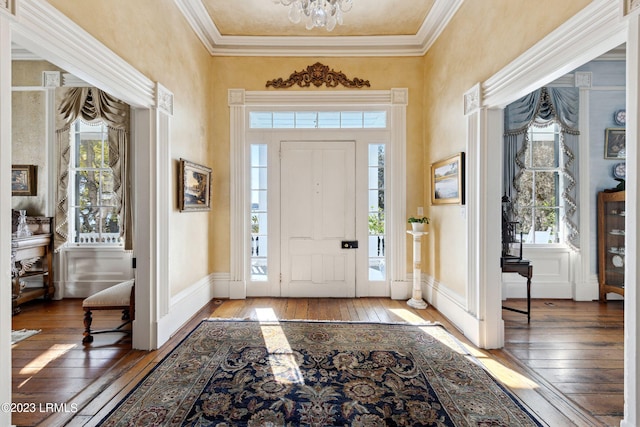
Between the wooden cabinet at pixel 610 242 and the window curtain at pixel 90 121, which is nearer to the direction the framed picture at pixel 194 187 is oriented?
the wooden cabinet

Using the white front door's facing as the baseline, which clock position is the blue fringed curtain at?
The blue fringed curtain is roughly at 9 o'clock from the white front door.

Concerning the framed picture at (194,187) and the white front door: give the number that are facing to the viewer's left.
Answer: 0

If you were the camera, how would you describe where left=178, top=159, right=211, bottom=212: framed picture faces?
facing the viewer and to the right of the viewer

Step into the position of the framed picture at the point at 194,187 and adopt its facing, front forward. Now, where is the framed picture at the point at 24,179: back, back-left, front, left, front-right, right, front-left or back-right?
back

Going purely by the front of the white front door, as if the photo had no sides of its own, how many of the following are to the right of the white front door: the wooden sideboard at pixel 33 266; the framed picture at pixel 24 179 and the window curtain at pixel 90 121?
3

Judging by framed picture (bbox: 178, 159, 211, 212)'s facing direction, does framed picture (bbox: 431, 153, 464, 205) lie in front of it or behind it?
in front

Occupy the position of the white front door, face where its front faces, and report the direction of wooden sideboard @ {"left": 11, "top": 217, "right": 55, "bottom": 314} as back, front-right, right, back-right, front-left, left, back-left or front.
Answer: right

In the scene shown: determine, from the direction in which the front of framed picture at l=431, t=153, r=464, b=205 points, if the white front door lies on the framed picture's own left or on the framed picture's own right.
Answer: on the framed picture's own right

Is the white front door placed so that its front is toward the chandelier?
yes

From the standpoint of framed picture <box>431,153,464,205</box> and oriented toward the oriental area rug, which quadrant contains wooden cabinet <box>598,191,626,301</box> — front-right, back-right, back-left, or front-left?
back-left

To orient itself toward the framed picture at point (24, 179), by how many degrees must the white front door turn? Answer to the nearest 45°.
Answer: approximately 90° to its right

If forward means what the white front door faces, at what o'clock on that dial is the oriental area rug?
The oriental area rug is roughly at 12 o'clock from the white front door.

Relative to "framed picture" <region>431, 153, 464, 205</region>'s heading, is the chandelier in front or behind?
in front
